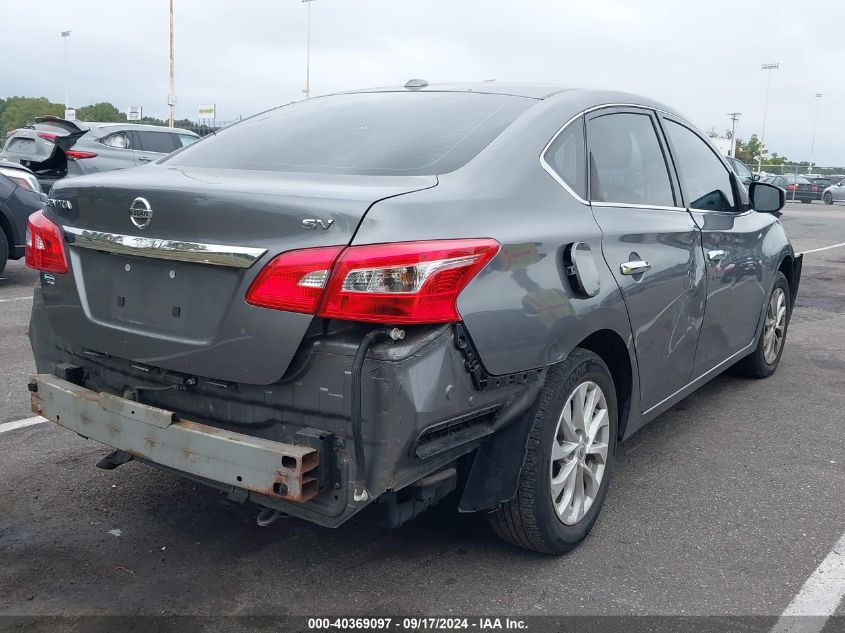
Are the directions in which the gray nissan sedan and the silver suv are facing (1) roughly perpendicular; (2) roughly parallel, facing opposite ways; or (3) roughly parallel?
roughly parallel

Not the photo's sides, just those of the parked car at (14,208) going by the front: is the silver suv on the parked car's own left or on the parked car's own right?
on the parked car's own left

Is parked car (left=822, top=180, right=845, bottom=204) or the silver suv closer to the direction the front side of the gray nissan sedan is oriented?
the parked car

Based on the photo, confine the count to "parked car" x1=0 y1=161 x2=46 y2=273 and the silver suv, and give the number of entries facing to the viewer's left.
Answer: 0

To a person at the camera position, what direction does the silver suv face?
facing away from the viewer and to the right of the viewer

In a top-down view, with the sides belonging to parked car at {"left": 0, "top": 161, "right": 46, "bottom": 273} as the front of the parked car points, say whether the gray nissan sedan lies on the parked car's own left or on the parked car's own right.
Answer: on the parked car's own right

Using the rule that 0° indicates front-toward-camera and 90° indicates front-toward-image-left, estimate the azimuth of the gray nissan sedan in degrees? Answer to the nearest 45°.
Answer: approximately 225°

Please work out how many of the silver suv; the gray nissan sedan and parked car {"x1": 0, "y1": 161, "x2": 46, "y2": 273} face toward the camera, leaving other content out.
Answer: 0

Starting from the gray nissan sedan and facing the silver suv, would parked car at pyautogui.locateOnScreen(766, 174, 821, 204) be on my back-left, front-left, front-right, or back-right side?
front-right

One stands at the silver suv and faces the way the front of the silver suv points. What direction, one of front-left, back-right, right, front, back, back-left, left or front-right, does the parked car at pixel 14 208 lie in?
back-right

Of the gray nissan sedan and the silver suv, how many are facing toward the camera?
0
